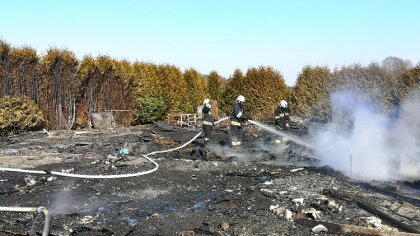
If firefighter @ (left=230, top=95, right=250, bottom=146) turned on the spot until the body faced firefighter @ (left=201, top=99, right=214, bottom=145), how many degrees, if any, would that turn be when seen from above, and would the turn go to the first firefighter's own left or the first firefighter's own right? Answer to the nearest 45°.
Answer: approximately 180°

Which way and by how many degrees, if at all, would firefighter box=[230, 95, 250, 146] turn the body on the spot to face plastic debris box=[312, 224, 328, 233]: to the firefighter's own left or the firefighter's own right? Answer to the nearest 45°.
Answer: approximately 90° to the firefighter's own right

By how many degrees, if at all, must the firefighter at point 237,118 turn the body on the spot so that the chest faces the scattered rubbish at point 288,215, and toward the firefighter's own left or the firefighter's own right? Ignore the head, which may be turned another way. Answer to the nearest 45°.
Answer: approximately 90° to the firefighter's own right

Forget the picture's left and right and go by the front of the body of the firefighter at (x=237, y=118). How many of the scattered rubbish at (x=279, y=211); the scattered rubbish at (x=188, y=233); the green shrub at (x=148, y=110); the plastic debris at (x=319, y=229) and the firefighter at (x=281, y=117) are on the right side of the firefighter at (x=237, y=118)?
3

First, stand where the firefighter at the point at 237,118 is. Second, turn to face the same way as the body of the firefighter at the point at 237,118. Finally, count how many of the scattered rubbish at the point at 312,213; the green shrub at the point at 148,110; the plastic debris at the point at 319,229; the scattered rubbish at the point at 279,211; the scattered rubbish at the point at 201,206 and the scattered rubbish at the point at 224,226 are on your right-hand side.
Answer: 5

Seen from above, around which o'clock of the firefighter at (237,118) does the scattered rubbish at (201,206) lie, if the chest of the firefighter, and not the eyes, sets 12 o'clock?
The scattered rubbish is roughly at 3 o'clock from the firefighter.

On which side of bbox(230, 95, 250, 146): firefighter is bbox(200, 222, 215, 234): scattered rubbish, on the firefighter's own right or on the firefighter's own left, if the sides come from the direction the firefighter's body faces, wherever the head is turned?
on the firefighter's own right

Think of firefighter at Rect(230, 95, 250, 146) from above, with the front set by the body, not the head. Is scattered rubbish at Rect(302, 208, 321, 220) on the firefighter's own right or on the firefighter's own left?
on the firefighter's own right

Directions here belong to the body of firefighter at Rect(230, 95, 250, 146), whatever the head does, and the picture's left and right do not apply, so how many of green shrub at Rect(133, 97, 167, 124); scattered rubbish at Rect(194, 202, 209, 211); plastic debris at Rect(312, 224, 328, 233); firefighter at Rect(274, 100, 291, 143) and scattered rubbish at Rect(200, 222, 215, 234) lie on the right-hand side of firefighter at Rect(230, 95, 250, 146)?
3

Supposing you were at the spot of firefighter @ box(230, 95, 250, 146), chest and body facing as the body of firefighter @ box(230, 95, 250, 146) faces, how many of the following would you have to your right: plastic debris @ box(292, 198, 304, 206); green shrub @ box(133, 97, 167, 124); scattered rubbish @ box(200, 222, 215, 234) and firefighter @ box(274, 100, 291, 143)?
2

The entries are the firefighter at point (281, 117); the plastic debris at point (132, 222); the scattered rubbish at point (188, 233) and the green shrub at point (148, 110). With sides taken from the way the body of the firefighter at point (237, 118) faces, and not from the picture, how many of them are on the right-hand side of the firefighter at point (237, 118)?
2

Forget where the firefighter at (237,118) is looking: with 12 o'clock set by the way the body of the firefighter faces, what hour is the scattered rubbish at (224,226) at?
The scattered rubbish is roughly at 3 o'clock from the firefighter.

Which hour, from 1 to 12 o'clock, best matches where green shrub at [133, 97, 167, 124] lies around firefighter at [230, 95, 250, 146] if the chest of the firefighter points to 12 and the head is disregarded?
The green shrub is roughly at 8 o'clock from the firefighter.

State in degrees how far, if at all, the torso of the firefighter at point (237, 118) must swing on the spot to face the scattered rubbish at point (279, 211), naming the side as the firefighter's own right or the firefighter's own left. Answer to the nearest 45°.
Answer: approximately 90° to the firefighter's own right

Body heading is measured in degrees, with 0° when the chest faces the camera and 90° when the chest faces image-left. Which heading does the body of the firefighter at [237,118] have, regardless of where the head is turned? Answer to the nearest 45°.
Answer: approximately 270°

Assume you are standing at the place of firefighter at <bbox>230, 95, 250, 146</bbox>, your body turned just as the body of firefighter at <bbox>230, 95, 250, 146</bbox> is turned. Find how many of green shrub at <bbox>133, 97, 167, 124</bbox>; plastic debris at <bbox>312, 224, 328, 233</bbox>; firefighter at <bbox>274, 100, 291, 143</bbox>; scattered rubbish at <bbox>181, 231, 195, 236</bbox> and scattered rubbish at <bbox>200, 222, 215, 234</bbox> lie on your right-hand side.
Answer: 3
